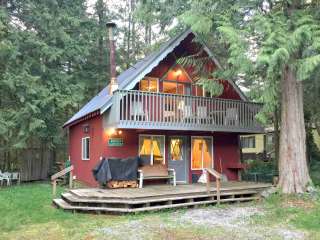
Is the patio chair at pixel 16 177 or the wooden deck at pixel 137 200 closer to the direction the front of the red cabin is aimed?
the wooden deck

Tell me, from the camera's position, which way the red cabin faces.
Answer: facing the viewer and to the right of the viewer

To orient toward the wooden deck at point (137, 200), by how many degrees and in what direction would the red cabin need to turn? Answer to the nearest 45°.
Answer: approximately 45° to its right
